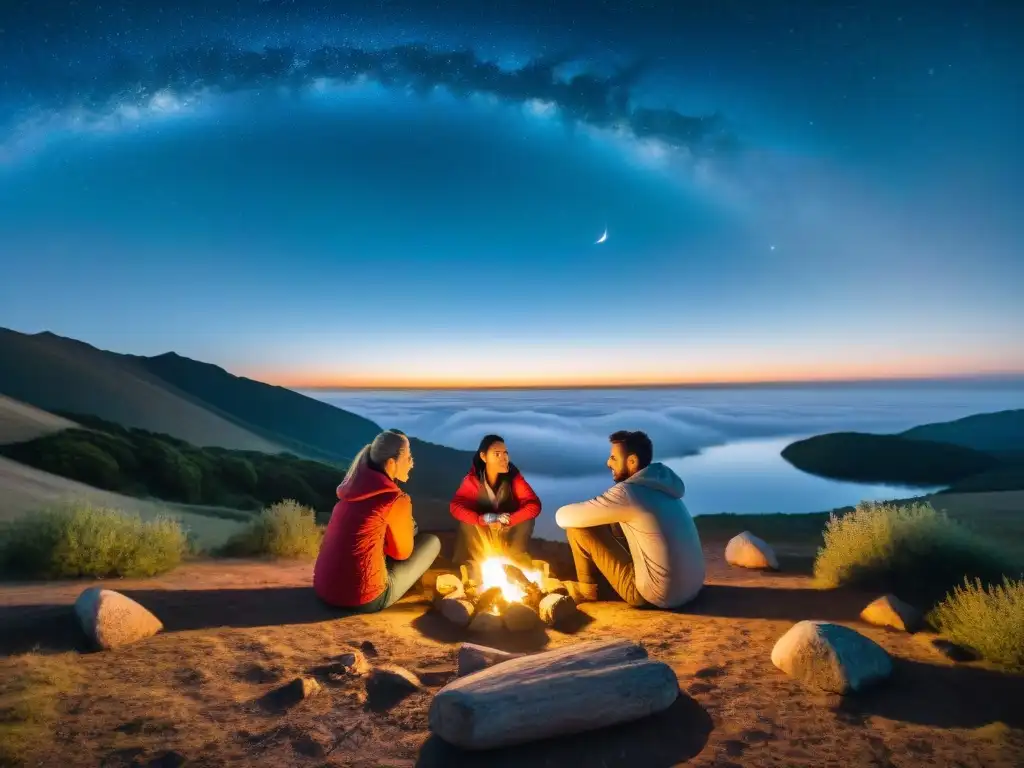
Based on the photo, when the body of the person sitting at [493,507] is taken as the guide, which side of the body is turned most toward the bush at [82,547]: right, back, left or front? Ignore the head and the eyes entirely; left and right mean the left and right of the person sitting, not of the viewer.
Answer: right

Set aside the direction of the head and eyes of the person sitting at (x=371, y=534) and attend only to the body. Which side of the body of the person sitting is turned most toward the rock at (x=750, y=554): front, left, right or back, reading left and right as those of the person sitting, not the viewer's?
front

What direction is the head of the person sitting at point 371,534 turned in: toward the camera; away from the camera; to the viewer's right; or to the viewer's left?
to the viewer's right

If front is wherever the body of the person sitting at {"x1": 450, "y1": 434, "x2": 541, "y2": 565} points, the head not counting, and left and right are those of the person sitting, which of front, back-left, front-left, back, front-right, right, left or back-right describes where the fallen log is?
front

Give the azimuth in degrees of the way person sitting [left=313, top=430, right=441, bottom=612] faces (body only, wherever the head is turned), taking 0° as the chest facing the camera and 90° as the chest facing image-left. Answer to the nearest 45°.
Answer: approximately 225°

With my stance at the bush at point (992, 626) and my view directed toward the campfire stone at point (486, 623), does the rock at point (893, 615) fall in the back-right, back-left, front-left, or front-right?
front-right

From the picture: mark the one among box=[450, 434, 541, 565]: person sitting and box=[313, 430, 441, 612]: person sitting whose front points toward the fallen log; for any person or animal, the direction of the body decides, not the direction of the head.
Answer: box=[450, 434, 541, 565]: person sitting

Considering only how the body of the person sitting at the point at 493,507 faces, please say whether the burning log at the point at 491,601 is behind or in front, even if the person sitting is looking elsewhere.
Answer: in front

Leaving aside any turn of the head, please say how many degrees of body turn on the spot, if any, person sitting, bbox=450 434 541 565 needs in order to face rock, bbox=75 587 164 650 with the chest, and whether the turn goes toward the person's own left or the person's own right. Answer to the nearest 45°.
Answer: approximately 45° to the person's own right

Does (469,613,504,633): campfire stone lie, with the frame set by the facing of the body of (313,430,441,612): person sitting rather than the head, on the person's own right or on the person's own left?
on the person's own right

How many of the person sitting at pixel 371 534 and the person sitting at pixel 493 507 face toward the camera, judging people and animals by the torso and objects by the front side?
1

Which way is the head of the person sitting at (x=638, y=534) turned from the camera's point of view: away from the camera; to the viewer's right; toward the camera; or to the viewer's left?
to the viewer's left

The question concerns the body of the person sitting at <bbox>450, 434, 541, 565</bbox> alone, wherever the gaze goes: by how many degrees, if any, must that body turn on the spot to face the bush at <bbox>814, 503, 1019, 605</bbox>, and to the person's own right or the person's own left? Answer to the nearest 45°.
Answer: approximately 90° to the person's own left

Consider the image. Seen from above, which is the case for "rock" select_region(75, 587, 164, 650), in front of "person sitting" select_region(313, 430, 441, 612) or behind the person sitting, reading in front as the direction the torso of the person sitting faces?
behind

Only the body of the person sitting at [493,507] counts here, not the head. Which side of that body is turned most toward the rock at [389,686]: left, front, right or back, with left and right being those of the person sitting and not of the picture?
front

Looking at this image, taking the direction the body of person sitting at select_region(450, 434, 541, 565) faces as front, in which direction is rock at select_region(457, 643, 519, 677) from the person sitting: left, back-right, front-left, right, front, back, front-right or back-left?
front

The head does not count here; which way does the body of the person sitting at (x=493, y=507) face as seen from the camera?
toward the camera
